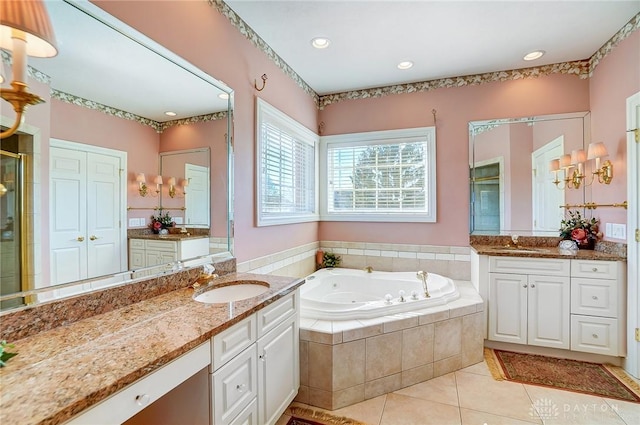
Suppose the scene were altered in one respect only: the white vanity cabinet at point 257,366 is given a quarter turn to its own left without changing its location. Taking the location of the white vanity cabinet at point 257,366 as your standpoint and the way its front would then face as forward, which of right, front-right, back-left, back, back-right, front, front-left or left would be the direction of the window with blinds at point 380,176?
front

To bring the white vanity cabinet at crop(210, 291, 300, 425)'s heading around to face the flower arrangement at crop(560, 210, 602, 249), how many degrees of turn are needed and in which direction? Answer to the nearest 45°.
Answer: approximately 45° to its left

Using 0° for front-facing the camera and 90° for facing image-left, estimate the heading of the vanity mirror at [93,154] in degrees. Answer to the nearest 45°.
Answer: approximately 315°

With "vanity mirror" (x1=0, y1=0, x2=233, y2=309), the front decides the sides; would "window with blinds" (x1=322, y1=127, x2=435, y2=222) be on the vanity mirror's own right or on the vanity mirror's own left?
on the vanity mirror's own left

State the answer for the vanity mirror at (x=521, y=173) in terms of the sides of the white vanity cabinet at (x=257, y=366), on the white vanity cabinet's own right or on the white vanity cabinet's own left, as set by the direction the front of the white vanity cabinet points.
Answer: on the white vanity cabinet's own left

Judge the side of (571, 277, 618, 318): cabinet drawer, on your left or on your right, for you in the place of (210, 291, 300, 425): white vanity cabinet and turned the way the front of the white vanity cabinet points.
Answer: on your left

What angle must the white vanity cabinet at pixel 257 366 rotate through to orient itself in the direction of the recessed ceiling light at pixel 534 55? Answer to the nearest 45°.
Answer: approximately 45° to its left

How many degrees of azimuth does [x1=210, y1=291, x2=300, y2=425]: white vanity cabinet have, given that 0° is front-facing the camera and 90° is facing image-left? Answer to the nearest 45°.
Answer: approximately 315°

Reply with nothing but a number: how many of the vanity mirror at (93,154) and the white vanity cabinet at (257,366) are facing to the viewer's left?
0
